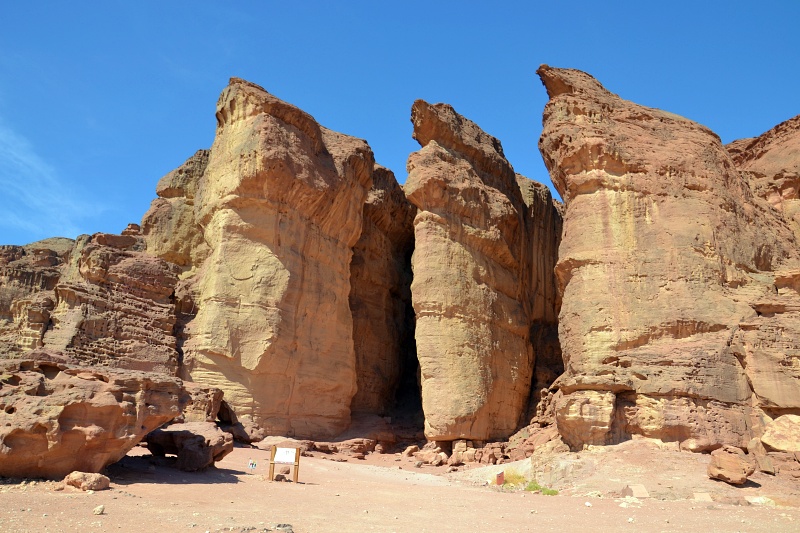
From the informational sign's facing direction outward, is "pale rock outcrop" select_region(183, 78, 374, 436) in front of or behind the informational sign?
behind

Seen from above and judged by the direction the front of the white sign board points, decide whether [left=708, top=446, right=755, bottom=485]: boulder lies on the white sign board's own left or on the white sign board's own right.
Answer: on the white sign board's own left

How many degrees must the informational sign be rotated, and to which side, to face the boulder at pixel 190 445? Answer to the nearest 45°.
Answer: approximately 90° to its right

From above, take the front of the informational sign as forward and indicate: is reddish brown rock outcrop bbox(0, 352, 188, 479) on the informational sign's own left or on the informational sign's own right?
on the informational sign's own right

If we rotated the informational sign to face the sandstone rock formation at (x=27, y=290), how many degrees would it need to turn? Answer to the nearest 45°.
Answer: approximately 135° to its right

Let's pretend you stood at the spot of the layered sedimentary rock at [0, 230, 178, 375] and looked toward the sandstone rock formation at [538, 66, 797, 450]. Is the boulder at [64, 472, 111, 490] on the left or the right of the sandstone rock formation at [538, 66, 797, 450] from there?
right

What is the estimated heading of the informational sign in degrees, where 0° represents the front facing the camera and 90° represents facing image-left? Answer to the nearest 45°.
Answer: approximately 0°

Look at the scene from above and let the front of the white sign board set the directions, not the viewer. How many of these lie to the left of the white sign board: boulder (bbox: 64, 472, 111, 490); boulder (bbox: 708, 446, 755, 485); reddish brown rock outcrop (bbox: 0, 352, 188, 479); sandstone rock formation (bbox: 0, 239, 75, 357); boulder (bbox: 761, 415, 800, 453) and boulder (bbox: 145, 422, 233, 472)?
2
